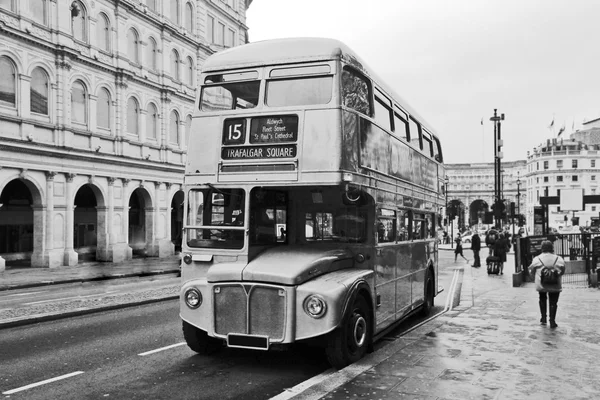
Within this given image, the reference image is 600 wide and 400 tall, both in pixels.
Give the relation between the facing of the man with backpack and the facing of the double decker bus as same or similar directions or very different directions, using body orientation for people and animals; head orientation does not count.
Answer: very different directions

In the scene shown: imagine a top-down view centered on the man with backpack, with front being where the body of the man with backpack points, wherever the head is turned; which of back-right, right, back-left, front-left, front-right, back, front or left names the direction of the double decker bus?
back-left

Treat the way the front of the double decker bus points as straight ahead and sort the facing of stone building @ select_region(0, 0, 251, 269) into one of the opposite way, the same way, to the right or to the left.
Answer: to the left

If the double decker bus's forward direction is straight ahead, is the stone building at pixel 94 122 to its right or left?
on its right

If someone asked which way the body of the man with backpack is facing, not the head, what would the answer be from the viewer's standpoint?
away from the camera

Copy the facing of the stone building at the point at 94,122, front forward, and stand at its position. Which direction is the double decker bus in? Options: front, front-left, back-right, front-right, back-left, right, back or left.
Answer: front-right

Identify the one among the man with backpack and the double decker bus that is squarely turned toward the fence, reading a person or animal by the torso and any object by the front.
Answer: the man with backpack

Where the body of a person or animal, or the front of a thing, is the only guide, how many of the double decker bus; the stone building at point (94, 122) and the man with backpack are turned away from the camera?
1

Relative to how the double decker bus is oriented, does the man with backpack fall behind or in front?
behind

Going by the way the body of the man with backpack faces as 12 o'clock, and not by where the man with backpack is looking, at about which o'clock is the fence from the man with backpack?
The fence is roughly at 12 o'clock from the man with backpack.

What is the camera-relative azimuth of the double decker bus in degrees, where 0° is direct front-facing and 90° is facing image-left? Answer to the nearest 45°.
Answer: approximately 45°

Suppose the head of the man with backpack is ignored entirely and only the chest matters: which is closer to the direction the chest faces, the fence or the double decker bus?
the fence

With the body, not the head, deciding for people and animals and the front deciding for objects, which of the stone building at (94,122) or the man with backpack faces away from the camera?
the man with backpack

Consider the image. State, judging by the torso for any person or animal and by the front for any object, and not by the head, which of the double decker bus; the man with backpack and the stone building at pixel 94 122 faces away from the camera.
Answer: the man with backpack

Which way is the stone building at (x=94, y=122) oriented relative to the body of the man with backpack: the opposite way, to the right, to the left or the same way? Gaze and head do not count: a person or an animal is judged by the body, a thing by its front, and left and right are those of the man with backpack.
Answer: to the right
